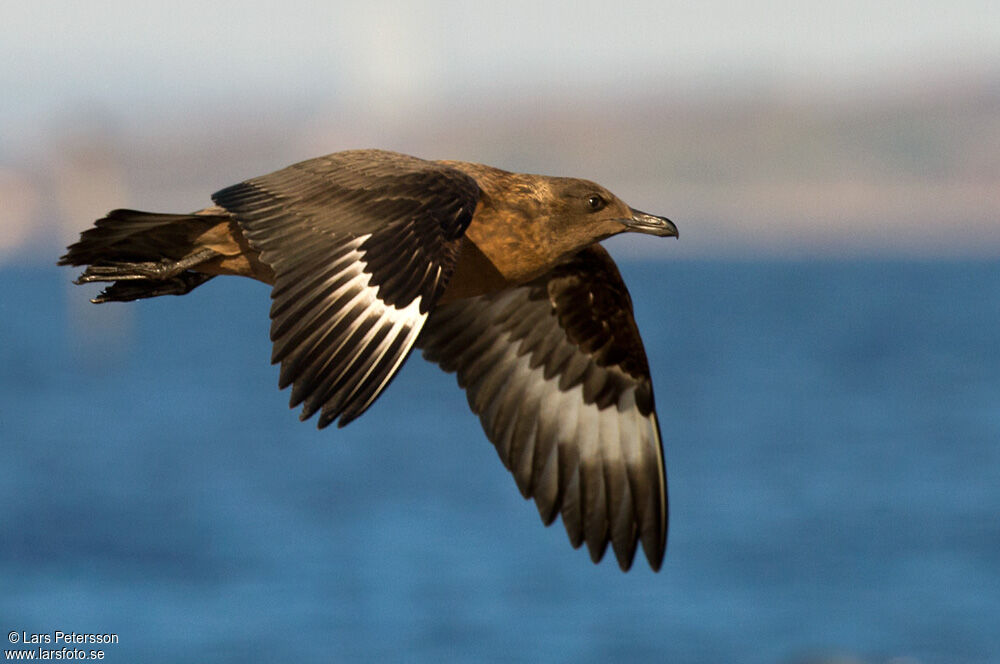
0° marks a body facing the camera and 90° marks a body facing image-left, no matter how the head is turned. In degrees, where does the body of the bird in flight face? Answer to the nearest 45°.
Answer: approximately 270°
